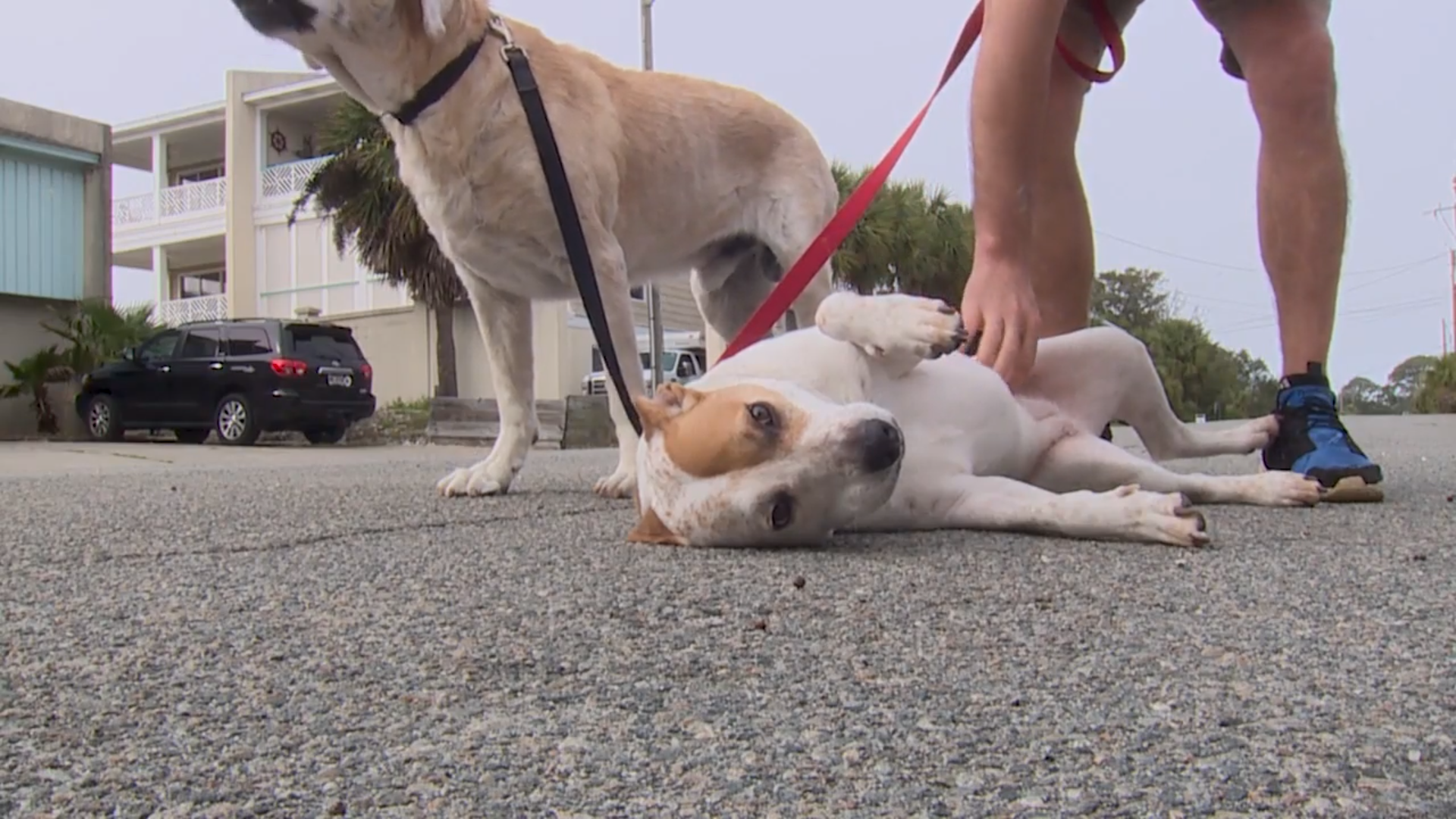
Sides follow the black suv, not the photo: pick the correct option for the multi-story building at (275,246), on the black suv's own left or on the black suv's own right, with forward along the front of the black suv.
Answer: on the black suv's own right

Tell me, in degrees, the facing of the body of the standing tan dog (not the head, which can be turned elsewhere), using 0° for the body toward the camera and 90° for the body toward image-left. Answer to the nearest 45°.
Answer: approximately 45°

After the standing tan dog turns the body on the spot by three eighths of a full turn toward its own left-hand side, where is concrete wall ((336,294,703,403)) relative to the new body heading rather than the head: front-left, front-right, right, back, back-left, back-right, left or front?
left

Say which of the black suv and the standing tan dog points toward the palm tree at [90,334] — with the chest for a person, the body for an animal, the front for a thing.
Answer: the black suv

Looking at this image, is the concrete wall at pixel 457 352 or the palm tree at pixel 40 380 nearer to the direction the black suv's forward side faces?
the palm tree

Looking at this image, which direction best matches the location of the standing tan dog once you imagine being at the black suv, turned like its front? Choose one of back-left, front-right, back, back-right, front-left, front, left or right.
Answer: back-left

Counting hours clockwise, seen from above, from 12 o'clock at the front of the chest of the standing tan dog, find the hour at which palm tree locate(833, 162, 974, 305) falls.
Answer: The palm tree is roughly at 5 o'clock from the standing tan dog.

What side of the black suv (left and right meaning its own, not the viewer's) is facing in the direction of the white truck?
right

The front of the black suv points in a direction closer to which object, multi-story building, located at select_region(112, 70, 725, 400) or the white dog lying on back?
the multi-story building

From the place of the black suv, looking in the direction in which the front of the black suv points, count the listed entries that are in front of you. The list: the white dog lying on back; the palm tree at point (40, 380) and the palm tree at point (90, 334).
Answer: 2

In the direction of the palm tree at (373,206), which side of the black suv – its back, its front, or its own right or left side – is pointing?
right

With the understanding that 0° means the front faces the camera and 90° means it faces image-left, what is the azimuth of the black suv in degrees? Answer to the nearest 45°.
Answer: approximately 135°

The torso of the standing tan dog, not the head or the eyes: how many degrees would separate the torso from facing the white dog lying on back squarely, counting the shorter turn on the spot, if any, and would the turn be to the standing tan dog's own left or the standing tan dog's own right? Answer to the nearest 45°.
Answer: approximately 90° to the standing tan dog's own left
